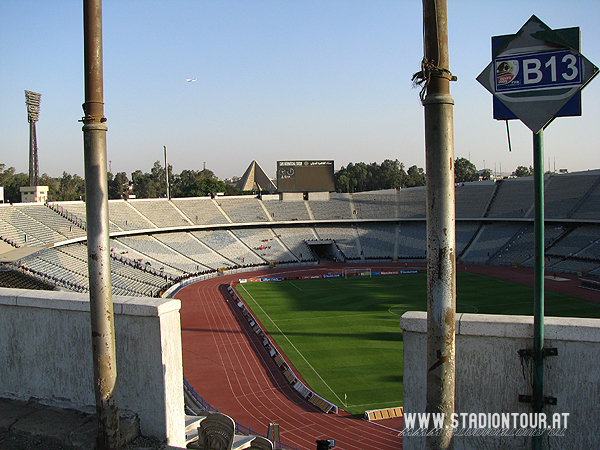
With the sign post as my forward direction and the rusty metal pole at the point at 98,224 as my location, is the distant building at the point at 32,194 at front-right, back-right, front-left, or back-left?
back-left

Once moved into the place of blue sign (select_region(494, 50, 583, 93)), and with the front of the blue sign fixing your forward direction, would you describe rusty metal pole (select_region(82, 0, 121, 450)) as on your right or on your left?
on your right

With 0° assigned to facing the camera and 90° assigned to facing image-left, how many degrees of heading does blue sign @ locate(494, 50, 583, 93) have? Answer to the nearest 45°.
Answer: approximately 0°

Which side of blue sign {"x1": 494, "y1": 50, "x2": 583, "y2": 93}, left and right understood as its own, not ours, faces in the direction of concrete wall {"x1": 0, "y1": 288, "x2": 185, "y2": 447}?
right

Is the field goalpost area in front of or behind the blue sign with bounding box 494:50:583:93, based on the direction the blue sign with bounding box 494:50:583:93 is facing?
behind
